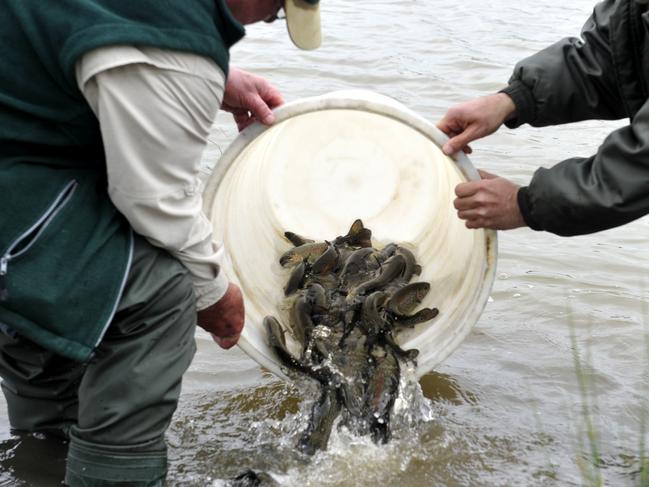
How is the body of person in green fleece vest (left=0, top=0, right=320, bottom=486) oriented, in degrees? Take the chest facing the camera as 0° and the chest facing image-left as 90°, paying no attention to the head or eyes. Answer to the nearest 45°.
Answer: approximately 270°

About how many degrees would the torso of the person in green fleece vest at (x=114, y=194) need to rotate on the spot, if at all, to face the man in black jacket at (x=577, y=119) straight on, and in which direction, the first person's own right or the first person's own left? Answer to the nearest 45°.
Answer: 0° — they already face them
